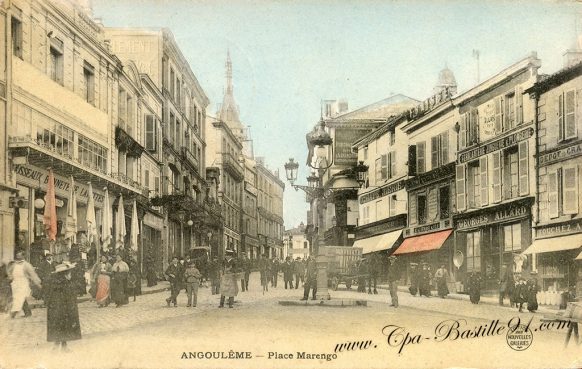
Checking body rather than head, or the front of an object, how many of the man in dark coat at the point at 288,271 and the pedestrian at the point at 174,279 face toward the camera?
2

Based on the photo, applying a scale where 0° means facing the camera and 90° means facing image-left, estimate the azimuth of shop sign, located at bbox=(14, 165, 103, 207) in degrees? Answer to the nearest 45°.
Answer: approximately 315°

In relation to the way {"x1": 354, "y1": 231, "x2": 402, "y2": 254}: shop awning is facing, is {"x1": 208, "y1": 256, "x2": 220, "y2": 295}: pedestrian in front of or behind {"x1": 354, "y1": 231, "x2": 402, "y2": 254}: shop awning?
in front

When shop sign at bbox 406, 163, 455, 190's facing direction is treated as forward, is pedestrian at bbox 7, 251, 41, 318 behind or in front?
in front

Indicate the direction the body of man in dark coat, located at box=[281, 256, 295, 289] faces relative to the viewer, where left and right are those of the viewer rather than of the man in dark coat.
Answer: facing the viewer
